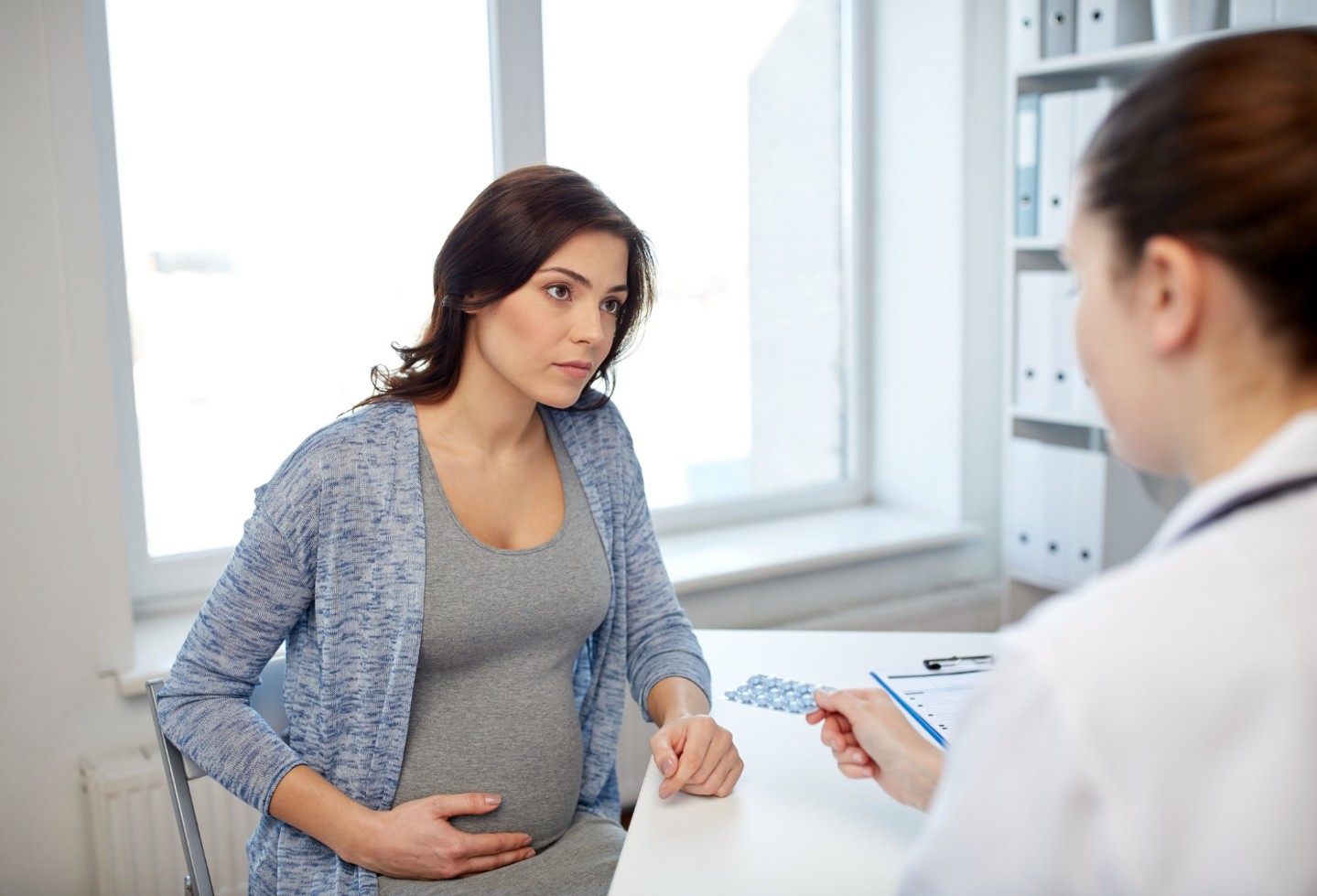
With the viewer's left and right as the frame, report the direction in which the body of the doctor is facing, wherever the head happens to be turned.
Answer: facing away from the viewer and to the left of the viewer

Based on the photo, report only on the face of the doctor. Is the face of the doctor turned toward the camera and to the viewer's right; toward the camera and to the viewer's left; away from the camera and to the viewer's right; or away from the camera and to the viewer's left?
away from the camera and to the viewer's left

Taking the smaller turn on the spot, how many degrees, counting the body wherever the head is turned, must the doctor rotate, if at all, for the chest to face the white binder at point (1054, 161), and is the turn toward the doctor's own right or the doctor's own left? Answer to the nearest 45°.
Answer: approximately 45° to the doctor's own right

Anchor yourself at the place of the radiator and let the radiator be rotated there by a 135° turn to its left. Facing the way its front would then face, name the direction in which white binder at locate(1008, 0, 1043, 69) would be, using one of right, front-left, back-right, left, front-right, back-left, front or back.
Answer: front-right

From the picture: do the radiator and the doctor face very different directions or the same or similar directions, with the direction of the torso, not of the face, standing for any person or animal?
very different directions

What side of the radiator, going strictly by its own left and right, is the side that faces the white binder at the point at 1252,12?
left

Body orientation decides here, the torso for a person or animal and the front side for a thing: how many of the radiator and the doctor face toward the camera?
1

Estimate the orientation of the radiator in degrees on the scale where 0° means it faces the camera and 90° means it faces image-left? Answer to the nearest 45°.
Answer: approximately 0°

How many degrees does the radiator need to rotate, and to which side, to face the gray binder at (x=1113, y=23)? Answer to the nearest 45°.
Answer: approximately 90° to its left

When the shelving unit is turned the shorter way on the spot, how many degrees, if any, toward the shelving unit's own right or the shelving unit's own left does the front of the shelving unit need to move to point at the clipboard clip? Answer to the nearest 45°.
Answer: approximately 45° to the shelving unit's own left

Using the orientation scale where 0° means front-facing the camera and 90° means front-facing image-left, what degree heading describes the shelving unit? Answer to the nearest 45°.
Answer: approximately 45°
